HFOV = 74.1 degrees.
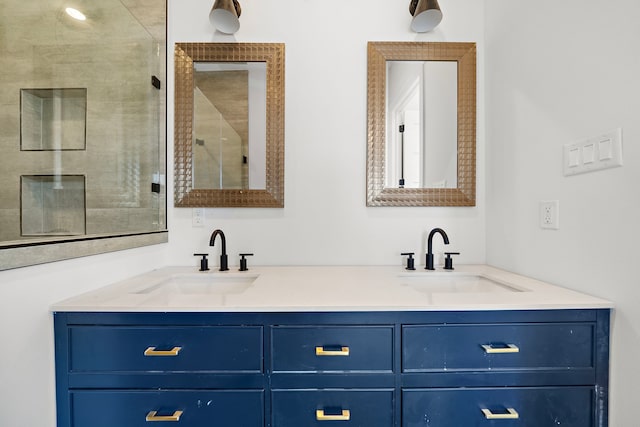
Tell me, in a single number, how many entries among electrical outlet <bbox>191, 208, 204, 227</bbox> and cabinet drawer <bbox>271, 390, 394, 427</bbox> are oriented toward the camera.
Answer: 2

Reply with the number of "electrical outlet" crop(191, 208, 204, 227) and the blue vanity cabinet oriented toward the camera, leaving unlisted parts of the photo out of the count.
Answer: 2

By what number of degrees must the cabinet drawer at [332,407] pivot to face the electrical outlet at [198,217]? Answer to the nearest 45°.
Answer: approximately 135° to its right

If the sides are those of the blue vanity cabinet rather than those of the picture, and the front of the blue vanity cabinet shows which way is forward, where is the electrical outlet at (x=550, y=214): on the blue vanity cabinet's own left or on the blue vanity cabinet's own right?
on the blue vanity cabinet's own left

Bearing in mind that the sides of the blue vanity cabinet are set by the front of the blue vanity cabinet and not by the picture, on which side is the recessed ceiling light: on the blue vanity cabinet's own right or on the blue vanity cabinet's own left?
on the blue vanity cabinet's own right

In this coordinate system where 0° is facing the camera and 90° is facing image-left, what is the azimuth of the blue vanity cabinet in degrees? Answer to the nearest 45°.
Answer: approximately 0°

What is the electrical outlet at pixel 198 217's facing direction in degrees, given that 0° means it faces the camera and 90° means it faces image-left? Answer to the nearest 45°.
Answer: approximately 0°
